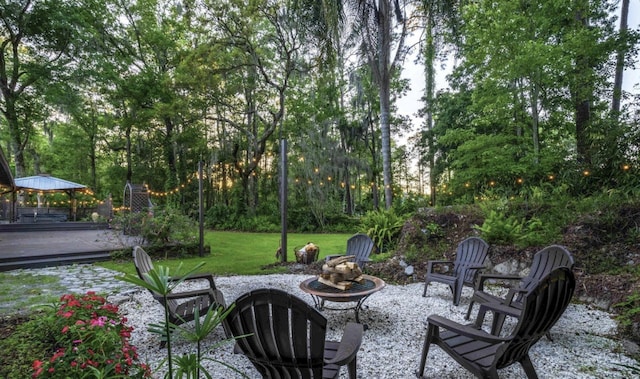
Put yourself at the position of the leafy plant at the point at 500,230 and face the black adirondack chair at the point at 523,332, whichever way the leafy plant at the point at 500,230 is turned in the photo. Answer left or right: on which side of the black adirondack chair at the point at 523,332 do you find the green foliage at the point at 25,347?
right

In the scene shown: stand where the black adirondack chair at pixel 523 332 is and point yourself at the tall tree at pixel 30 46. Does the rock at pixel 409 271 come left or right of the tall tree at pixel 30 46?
right

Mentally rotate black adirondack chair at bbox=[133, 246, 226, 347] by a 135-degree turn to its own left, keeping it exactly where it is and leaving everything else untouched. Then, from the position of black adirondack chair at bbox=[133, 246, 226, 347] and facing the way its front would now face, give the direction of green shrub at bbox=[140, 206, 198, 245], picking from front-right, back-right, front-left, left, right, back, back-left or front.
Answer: front

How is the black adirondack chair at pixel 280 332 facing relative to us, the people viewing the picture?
facing away from the viewer and to the right of the viewer

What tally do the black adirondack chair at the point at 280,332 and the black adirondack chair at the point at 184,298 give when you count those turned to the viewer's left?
0

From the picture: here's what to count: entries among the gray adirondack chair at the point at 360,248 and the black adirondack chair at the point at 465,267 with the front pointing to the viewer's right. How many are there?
0

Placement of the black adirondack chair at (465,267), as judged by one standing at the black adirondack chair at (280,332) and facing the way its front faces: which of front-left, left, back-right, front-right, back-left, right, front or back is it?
front

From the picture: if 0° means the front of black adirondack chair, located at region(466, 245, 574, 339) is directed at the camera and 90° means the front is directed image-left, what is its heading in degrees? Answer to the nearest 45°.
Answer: approximately 45°

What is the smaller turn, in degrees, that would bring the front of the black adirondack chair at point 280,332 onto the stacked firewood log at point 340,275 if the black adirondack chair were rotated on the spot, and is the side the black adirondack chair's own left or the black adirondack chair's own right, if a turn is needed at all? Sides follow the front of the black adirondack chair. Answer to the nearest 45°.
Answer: approximately 45° to the black adirondack chair's own left

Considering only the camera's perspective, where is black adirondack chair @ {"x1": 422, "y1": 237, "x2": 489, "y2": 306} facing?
facing the viewer and to the left of the viewer

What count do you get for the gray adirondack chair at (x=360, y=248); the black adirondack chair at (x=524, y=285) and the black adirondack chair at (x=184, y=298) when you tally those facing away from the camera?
0

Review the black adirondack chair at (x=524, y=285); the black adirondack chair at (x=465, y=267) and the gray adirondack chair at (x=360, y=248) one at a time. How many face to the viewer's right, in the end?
0

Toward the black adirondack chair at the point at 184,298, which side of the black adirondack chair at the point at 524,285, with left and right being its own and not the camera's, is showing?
front
